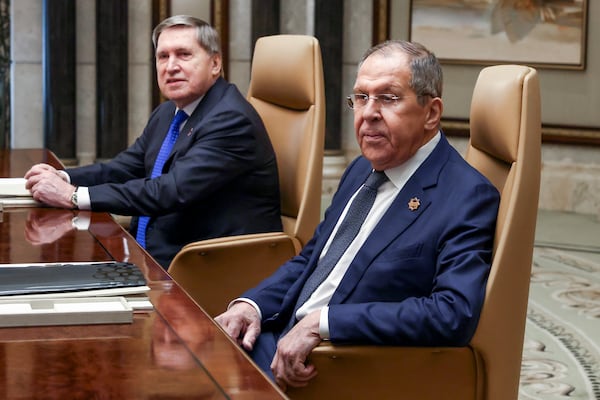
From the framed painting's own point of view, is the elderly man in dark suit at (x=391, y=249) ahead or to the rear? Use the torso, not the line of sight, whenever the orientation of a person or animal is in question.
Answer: ahead

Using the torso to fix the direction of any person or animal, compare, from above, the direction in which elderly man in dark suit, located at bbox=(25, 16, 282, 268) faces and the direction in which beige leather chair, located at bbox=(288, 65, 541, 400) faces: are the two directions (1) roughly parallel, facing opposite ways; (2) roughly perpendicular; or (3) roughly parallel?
roughly parallel

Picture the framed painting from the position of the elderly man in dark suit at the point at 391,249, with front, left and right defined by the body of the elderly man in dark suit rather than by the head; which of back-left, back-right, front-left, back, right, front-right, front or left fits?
back-right

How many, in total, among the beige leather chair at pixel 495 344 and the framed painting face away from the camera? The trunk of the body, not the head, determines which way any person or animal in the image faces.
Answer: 0

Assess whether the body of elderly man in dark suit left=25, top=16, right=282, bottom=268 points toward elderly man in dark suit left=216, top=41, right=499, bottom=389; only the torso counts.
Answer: no

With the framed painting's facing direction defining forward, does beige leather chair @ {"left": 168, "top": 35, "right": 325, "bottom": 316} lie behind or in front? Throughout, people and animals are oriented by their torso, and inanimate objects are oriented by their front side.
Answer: in front

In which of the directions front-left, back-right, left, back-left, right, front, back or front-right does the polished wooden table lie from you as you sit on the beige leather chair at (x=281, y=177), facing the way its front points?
front-left

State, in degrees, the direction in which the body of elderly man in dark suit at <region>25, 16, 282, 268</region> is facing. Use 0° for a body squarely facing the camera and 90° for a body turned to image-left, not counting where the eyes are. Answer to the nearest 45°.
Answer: approximately 45°

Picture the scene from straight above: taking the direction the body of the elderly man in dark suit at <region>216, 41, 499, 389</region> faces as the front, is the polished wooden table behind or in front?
in front

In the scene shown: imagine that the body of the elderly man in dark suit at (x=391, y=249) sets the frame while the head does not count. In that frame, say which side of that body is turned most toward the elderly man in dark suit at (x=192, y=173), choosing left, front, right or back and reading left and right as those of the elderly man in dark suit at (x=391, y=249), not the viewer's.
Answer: right

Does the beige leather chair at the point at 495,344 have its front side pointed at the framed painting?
no

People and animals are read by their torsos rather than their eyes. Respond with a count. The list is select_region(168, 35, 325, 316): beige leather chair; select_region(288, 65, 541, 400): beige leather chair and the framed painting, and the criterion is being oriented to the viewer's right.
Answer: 0

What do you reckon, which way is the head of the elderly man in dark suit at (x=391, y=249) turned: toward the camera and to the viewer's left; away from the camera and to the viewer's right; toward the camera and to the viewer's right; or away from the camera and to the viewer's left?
toward the camera and to the viewer's left

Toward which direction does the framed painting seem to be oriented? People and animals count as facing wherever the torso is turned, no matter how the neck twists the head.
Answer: toward the camera

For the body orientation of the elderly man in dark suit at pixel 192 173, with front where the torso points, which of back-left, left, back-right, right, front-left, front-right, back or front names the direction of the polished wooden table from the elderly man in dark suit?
front-left

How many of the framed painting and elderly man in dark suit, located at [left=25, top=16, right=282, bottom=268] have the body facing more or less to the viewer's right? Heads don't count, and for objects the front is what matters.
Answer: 0

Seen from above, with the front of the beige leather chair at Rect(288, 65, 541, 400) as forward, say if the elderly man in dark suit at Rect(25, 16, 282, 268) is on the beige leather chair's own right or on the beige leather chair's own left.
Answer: on the beige leather chair's own right

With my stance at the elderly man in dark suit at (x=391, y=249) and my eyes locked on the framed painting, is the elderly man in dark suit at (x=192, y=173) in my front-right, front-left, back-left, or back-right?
front-left
